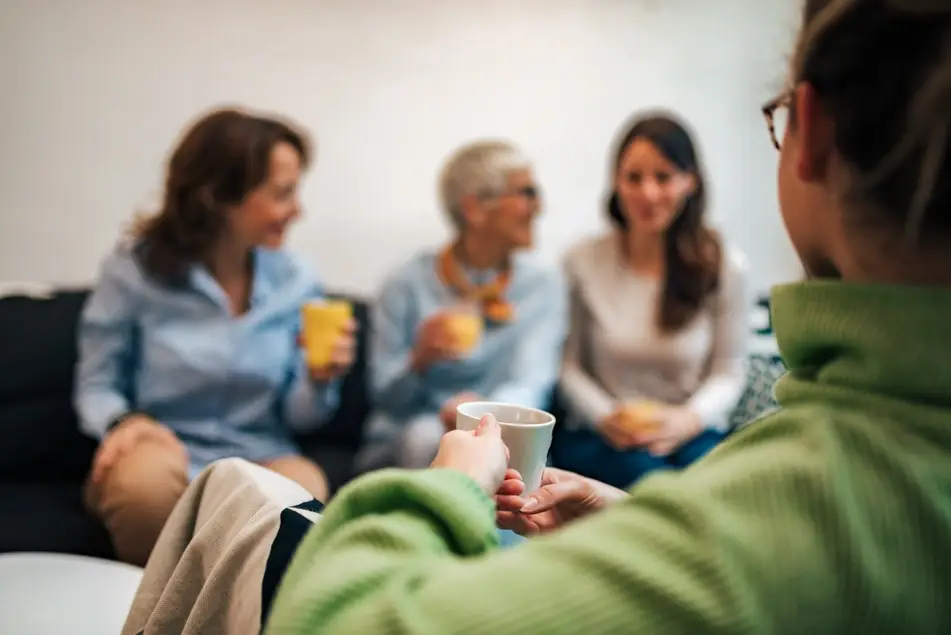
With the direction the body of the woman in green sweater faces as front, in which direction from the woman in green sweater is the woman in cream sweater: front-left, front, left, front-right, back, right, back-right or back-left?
front-right

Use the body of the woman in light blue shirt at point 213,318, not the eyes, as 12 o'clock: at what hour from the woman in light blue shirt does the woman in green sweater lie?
The woman in green sweater is roughly at 11 o'clock from the woman in light blue shirt.

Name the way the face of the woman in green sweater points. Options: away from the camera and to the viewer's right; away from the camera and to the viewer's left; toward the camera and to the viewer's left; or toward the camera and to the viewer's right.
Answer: away from the camera and to the viewer's left

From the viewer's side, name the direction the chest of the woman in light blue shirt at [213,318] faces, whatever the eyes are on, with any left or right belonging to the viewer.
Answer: facing the viewer and to the right of the viewer

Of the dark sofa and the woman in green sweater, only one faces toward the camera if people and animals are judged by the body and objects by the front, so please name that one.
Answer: the dark sofa

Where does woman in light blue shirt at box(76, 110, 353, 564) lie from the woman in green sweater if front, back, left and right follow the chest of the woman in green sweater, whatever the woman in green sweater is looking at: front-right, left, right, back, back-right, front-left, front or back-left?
front

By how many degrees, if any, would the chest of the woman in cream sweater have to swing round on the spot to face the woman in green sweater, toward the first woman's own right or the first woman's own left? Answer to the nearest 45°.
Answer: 0° — they already face them

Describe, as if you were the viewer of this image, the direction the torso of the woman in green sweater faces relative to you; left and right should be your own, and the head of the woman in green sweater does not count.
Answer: facing away from the viewer and to the left of the viewer

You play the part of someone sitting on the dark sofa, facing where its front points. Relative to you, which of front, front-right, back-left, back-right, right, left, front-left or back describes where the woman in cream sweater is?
left

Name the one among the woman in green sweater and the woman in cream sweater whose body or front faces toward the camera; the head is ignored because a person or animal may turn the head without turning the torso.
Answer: the woman in cream sweater

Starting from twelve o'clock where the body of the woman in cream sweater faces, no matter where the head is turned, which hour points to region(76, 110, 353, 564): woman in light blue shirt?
The woman in light blue shirt is roughly at 2 o'clock from the woman in cream sweater.

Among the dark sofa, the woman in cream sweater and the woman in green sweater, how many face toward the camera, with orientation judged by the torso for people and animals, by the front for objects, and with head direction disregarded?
2

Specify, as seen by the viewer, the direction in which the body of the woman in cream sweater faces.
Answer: toward the camera

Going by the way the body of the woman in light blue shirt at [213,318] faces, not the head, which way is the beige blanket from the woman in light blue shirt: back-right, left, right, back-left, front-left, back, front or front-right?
front-right

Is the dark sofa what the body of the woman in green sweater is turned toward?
yes

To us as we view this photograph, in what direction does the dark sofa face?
facing the viewer

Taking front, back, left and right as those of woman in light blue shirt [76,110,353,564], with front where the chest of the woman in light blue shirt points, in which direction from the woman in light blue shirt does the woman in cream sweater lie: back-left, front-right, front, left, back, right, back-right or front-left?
front-left
